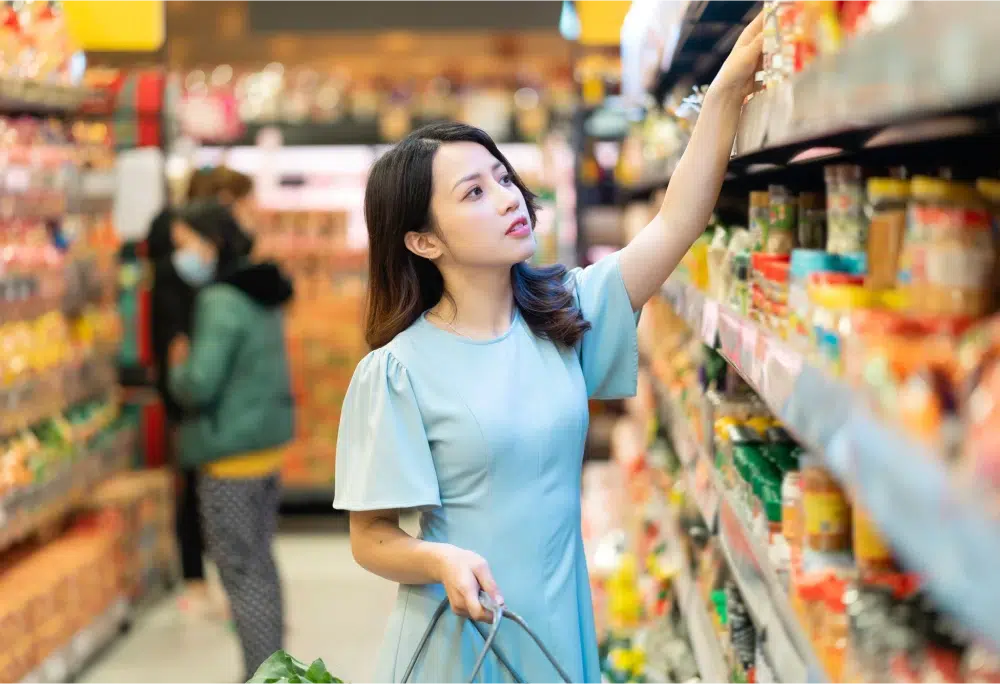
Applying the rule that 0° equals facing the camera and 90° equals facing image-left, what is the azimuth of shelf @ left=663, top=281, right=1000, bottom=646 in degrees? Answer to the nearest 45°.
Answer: approximately 45°

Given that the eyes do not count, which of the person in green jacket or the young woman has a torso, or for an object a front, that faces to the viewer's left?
the person in green jacket

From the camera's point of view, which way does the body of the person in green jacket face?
to the viewer's left

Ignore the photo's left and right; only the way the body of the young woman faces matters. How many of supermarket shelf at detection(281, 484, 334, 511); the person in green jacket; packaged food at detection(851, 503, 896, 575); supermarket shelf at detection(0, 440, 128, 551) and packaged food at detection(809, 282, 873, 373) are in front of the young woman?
2

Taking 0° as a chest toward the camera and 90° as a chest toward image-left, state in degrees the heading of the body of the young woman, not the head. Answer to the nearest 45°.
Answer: approximately 315°

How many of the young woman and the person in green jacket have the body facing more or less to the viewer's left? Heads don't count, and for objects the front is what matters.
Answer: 1
